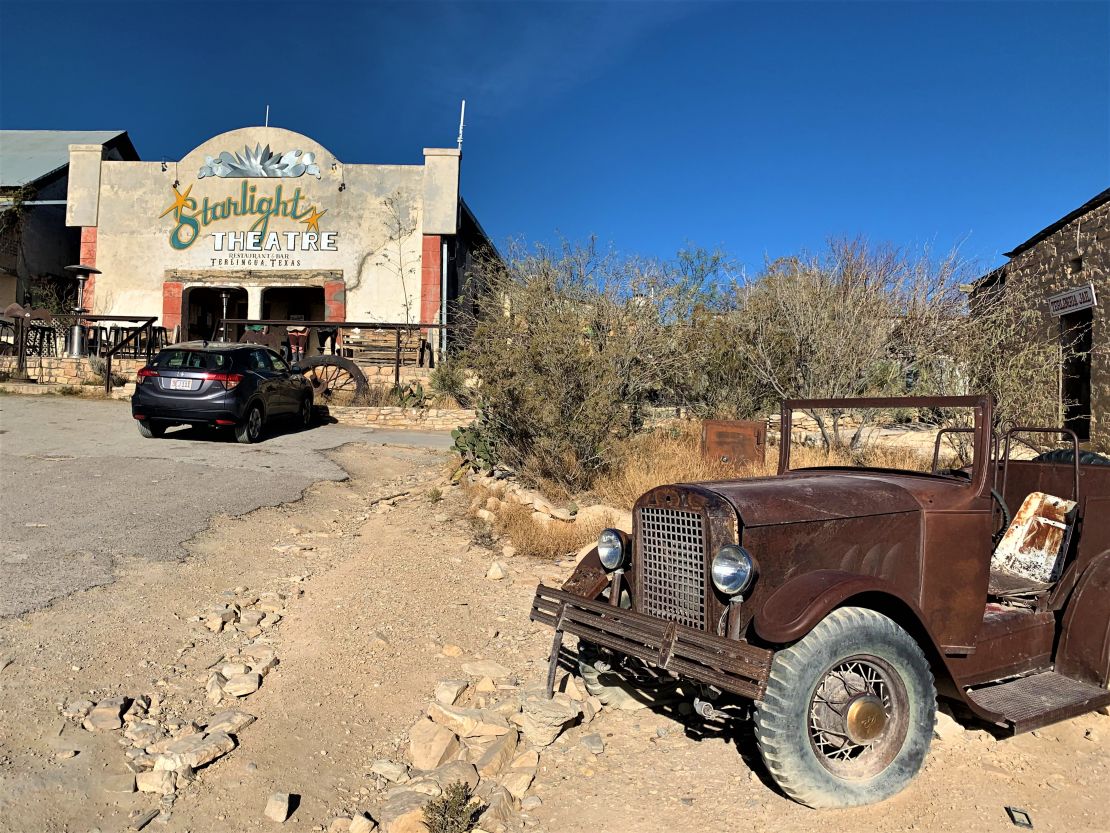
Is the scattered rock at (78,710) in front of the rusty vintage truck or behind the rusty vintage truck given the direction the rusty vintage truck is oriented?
in front

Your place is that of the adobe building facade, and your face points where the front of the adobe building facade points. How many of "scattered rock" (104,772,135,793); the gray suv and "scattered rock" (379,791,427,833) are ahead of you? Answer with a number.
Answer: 3

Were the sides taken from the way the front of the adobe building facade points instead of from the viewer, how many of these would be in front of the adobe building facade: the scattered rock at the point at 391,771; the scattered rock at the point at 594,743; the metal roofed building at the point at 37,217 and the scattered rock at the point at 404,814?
3

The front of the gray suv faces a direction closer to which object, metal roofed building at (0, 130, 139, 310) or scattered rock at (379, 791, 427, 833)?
the metal roofed building

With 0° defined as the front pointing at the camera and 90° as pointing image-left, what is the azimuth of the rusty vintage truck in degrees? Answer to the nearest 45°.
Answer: approximately 45°

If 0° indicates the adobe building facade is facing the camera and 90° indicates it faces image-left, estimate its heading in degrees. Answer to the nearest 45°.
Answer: approximately 0°

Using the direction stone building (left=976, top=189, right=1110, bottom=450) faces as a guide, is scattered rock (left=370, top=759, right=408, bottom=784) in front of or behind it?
in front

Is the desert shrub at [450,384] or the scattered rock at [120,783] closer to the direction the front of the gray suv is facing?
the desert shrub

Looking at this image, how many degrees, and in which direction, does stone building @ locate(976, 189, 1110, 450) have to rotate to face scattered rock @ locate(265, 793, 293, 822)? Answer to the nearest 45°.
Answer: approximately 45° to its left

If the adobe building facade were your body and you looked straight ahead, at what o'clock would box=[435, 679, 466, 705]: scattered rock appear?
The scattered rock is roughly at 12 o'clock from the adobe building facade.

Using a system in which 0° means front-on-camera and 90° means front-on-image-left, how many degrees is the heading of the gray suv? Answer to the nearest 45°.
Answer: approximately 225°

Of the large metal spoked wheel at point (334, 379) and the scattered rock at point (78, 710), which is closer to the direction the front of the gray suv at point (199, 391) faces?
the large metal spoked wheel

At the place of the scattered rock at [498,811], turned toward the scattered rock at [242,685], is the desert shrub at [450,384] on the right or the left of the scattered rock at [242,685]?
right
